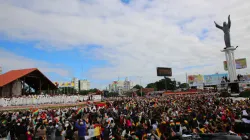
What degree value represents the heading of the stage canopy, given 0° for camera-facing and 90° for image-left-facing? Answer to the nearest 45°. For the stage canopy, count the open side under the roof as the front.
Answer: approximately 315°
